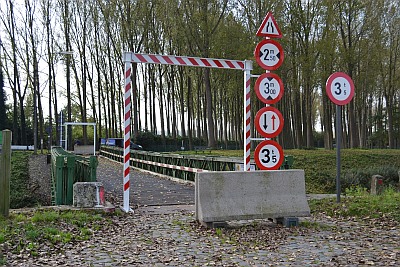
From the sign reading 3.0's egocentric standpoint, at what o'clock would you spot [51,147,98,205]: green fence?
The green fence is roughly at 3 o'clock from the sign reading 3.0.

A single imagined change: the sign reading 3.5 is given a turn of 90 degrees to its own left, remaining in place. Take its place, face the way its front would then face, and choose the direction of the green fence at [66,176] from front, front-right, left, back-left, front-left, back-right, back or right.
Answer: back

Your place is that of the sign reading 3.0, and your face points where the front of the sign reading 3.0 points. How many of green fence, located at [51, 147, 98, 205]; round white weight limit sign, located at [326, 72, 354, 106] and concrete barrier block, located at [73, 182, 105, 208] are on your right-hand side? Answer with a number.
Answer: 2

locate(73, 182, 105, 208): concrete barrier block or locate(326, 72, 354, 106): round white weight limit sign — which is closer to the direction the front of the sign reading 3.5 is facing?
the concrete barrier block

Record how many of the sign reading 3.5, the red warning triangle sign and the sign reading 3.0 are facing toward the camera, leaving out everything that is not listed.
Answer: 3

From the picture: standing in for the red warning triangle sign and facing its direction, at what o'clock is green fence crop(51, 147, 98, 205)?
The green fence is roughly at 3 o'clock from the red warning triangle sign.

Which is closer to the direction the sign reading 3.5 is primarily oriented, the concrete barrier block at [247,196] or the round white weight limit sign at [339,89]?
the concrete barrier block

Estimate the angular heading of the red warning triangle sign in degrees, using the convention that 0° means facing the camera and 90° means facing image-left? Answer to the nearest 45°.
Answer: approximately 0°

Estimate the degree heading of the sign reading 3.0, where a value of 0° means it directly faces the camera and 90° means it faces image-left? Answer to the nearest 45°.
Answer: approximately 0°
